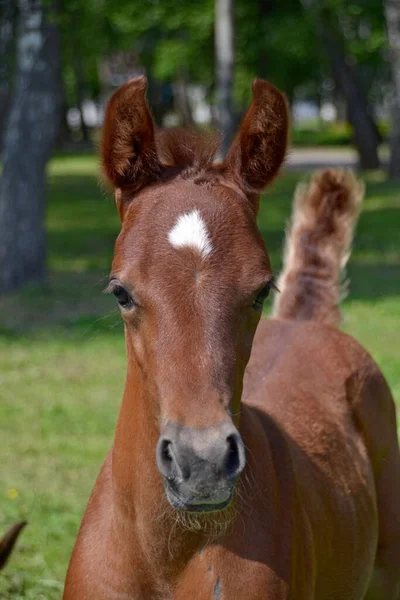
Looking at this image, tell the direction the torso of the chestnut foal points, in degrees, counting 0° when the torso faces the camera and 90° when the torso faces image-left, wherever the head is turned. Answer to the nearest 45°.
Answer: approximately 45°

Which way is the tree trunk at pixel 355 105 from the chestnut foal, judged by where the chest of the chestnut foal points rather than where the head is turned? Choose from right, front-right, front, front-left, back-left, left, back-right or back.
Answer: back-right

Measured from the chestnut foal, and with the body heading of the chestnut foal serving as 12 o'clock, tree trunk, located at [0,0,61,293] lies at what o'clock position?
The tree trunk is roughly at 4 o'clock from the chestnut foal.
